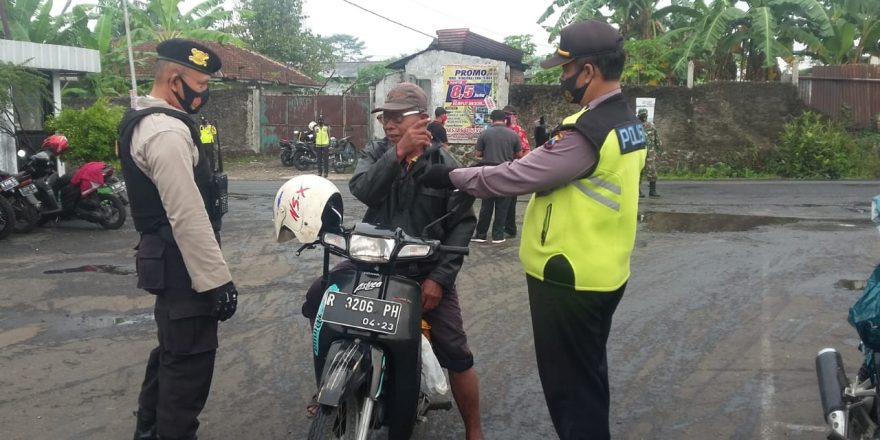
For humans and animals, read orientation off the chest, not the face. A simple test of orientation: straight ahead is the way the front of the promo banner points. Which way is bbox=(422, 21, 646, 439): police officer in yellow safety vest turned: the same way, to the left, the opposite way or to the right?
to the right

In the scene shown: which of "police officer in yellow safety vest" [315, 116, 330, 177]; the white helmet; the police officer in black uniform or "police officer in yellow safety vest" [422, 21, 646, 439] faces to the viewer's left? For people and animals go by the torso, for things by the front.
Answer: "police officer in yellow safety vest" [422, 21, 646, 439]

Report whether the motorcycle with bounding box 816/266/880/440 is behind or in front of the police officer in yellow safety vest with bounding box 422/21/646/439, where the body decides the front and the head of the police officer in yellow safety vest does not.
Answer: behind

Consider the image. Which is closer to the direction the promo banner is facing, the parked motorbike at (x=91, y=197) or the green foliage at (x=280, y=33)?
the parked motorbike

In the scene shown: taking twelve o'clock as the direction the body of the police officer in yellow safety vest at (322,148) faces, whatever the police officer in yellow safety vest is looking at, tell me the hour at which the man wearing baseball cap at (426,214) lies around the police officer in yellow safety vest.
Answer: The man wearing baseball cap is roughly at 12 o'clock from the police officer in yellow safety vest.

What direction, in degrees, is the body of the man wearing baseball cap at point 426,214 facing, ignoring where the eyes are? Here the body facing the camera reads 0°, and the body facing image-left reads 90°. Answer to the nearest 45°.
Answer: approximately 45°

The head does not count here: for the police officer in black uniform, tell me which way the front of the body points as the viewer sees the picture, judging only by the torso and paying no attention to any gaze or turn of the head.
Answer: to the viewer's right

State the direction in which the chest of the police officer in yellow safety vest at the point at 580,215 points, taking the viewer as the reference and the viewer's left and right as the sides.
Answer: facing to the left of the viewer

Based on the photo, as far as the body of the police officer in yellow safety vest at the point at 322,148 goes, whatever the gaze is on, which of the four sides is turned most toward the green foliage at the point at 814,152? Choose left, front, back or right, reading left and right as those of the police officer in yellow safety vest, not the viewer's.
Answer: left

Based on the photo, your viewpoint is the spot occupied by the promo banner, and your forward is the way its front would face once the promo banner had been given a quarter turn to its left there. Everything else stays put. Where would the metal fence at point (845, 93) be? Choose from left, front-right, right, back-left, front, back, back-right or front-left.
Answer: front
